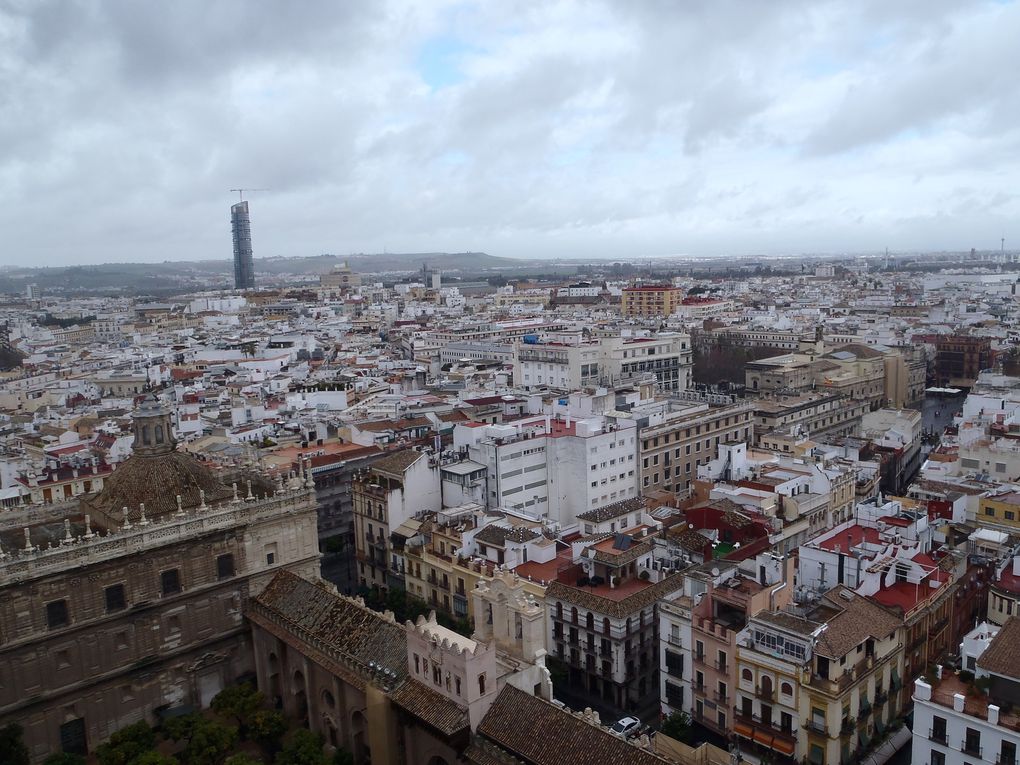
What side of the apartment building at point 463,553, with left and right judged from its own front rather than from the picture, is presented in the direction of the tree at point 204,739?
front

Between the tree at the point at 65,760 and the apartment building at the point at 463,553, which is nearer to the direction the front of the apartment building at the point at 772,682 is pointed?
the tree

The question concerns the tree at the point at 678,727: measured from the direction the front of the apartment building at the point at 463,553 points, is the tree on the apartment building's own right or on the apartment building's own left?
on the apartment building's own left

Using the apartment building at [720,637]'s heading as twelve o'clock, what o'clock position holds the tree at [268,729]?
The tree is roughly at 1 o'clock from the apartment building.

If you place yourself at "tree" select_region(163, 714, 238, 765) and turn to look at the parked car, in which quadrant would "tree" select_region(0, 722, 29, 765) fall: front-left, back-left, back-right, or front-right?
back-left

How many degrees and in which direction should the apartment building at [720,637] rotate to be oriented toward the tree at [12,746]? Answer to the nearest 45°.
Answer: approximately 45° to its right

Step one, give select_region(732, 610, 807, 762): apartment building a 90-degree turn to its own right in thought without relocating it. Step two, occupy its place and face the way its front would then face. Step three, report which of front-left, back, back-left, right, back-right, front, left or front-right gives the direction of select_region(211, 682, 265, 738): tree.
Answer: front-left
